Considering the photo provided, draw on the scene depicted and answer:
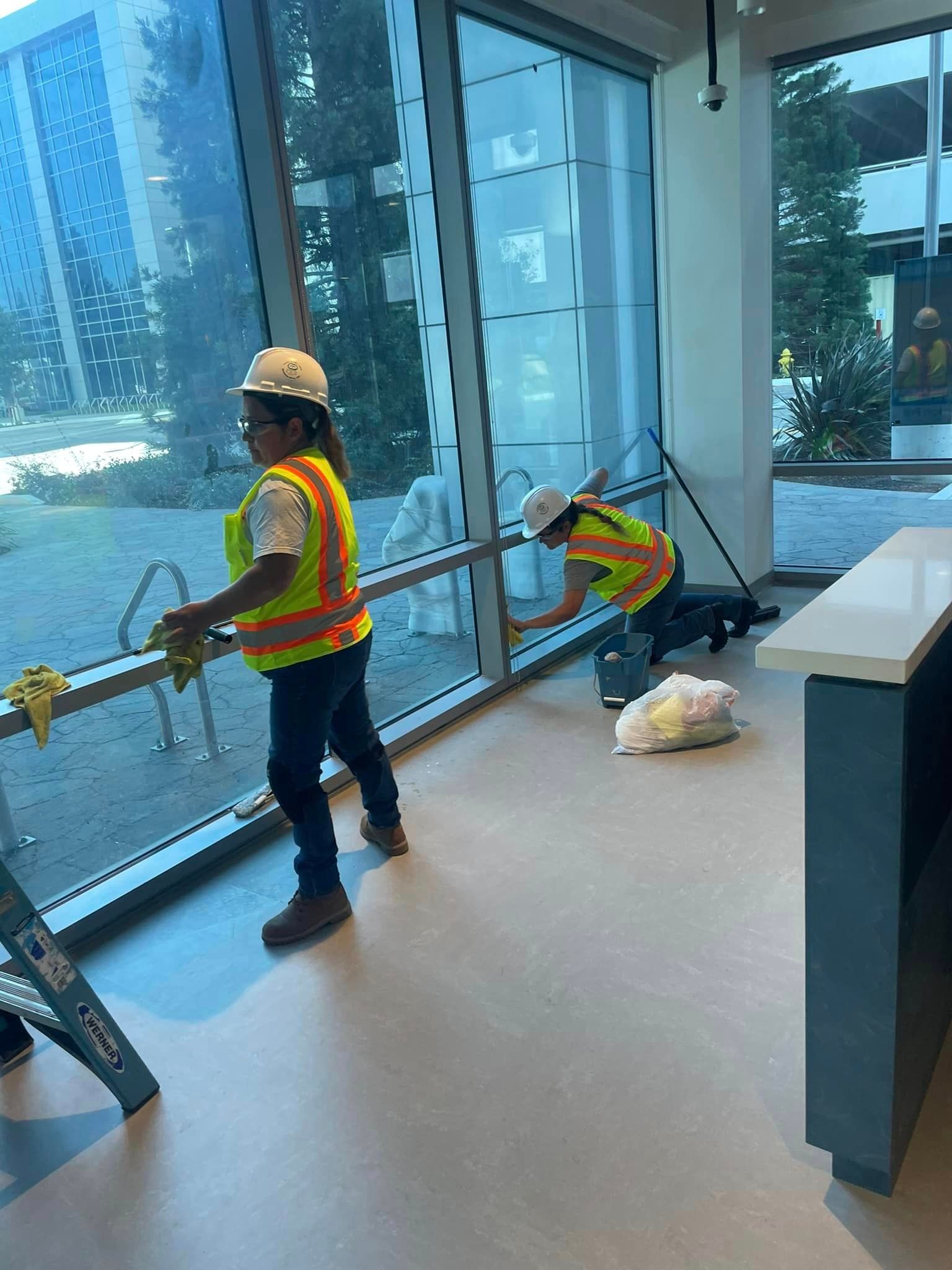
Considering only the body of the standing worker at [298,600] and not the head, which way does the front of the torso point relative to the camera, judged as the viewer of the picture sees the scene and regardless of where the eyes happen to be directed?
to the viewer's left

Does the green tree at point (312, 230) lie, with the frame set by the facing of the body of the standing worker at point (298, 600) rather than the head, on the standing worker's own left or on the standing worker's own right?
on the standing worker's own right

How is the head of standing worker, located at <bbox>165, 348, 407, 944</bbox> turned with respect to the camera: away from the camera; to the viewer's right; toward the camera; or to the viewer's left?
to the viewer's left

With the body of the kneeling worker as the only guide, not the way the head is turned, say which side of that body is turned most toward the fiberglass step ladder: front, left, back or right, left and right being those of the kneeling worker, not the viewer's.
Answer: left

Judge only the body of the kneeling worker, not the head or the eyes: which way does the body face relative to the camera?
to the viewer's left

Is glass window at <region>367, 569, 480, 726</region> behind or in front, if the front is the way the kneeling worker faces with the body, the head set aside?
in front

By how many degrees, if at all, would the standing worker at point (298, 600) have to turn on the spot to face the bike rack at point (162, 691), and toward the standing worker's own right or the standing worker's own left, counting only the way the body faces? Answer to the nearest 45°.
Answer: approximately 45° to the standing worker's own right

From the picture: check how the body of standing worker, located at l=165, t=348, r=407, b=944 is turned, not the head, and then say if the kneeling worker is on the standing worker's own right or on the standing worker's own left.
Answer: on the standing worker's own right

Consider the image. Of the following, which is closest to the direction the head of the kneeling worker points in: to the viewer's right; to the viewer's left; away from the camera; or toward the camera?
to the viewer's left

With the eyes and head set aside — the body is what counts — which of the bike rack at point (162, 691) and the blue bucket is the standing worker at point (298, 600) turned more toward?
the bike rack

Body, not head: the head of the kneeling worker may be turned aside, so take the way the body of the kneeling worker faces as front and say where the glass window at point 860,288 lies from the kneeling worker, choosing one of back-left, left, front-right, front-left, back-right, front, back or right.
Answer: back-right

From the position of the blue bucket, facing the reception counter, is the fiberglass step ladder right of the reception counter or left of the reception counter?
right

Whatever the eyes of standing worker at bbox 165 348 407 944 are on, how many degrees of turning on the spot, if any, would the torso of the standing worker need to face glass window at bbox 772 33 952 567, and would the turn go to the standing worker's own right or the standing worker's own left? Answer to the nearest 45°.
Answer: approximately 135° to the standing worker's own right

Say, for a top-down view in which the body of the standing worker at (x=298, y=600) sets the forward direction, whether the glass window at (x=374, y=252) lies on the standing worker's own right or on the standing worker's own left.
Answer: on the standing worker's own right

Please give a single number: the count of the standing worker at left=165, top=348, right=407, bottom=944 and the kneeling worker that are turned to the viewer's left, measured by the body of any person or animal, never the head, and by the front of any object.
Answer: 2
